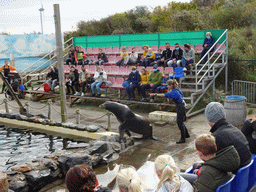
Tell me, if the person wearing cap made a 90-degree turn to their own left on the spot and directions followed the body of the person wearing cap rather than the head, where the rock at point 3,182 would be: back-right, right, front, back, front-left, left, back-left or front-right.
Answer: front-right

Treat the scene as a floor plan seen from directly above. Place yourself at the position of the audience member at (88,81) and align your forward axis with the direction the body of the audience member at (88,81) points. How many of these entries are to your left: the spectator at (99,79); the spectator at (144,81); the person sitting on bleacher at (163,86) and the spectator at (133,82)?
4

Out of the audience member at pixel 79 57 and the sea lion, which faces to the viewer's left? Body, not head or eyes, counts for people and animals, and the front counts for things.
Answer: the sea lion

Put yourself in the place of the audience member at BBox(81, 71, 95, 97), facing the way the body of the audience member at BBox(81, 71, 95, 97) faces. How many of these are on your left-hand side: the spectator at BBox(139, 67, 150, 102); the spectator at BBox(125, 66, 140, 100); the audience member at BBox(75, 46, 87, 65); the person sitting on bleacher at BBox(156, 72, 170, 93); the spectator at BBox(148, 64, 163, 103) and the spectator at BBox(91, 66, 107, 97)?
5

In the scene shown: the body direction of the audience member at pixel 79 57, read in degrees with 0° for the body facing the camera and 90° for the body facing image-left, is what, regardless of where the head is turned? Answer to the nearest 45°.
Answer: approximately 0°

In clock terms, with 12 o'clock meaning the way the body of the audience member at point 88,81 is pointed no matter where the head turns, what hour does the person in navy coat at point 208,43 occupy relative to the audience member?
The person in navy coat is roughly at 8 o'clock from the audience member.

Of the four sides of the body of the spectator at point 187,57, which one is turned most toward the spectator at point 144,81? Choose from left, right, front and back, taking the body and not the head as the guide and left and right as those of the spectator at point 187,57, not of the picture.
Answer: front

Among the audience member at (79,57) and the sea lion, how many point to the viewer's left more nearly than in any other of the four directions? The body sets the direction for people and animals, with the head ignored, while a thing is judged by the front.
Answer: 1

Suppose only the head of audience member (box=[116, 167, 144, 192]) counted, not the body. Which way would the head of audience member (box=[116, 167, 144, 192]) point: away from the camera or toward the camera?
away from the camera

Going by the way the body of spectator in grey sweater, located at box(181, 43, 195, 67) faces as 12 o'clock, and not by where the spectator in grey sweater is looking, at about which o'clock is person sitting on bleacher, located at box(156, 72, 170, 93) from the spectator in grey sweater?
The person sitting on bleacher is roughly at 12 o'clock from the spectator in grey sweater.

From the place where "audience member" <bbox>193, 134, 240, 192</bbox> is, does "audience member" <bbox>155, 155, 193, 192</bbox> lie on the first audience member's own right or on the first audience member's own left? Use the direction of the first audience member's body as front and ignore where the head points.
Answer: on the first audience member's own left

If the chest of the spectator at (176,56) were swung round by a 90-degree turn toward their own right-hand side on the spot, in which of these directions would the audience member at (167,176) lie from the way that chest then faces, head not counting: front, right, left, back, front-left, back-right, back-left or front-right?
back-left

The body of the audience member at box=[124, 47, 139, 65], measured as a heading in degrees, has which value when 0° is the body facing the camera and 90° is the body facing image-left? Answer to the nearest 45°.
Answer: approximately 45°

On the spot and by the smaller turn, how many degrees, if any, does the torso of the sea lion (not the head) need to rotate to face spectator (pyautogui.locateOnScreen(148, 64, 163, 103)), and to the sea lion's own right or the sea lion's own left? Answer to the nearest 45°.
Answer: approximately 90° to the sea lion's own right

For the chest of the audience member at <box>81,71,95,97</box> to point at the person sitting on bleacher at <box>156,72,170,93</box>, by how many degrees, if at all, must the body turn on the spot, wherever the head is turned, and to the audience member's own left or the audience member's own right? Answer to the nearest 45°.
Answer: approximately 90° to the audience member's own left

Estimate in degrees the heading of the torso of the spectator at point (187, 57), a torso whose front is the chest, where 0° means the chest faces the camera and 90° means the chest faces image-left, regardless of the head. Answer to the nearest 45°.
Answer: approximately 45°

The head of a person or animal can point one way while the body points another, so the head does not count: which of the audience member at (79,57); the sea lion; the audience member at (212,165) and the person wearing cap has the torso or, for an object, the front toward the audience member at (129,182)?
the audience member at (79,57)
